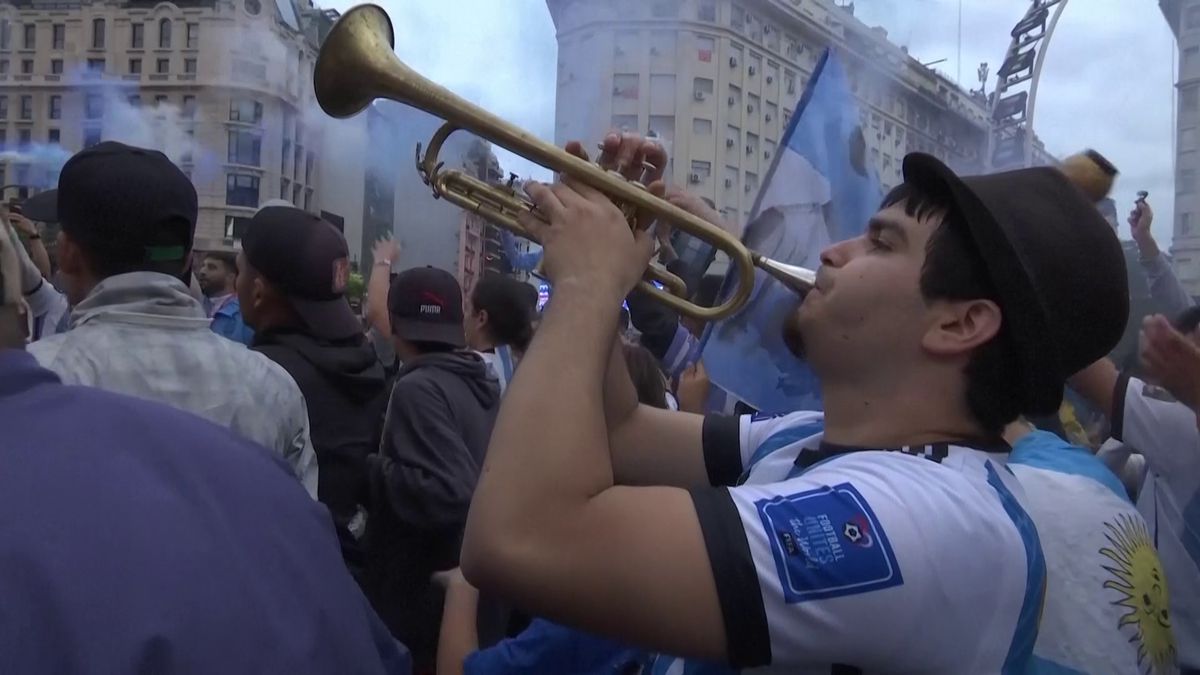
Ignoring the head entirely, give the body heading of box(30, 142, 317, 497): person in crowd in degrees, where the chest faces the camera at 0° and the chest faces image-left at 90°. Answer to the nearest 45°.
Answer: approximately 135°

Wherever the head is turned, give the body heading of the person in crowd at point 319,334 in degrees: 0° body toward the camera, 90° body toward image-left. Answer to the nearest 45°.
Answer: approximately 135°

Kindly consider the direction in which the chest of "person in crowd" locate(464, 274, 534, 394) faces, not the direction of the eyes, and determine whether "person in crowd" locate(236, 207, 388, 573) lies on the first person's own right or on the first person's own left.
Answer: on the first person's own left

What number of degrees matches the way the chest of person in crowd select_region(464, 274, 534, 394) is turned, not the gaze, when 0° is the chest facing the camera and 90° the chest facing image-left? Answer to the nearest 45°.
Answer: approximately 135°

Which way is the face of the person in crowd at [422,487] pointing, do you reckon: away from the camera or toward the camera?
away from the camera

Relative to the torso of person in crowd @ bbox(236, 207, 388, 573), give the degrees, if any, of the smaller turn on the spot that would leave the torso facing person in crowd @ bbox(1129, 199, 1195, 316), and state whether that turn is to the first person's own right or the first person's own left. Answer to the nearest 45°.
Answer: approximately 135° to the first person's own right

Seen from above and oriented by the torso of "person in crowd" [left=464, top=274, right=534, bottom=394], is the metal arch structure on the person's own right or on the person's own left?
on the person's own right

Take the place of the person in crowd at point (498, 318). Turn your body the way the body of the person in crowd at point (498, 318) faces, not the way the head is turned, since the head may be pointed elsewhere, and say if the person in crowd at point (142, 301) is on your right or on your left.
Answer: on your left

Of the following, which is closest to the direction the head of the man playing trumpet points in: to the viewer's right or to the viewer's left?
to the viewer's left

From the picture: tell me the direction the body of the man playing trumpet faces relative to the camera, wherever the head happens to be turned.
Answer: to the viewer's left

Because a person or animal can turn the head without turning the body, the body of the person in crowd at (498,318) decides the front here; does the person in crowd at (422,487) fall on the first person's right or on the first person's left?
on the first person's left

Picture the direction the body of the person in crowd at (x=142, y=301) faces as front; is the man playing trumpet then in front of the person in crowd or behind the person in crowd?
behind
